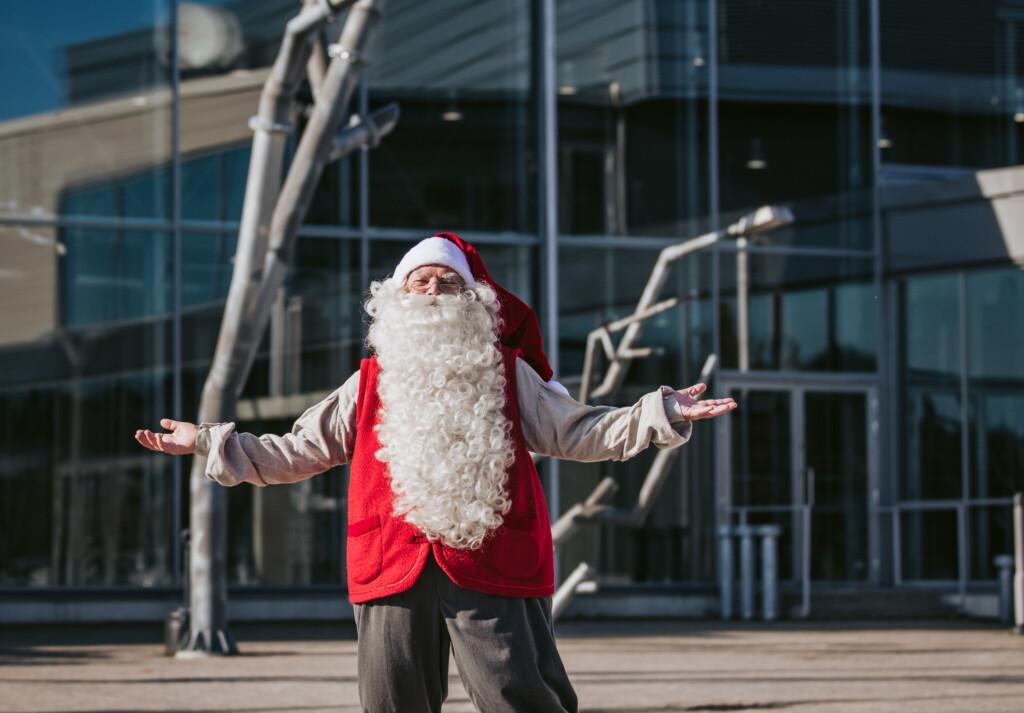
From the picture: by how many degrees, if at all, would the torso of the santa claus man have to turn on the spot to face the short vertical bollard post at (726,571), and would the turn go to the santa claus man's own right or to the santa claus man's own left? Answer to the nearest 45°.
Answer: approximately 180°

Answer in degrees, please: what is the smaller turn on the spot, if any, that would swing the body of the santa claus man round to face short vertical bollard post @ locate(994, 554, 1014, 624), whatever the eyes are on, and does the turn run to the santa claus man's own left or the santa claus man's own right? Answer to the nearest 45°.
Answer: approximately 135° to the santa claus man's own left

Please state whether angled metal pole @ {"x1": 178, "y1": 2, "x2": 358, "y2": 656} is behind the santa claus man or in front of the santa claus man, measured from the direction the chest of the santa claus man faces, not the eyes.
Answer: behind

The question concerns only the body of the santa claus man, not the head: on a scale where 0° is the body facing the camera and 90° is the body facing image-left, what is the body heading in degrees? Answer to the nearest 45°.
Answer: approximately 0°

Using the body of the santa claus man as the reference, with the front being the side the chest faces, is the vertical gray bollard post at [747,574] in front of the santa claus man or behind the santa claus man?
behind

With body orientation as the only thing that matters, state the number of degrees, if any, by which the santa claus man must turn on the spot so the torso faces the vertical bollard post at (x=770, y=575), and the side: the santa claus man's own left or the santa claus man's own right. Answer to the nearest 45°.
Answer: approximately 180°
